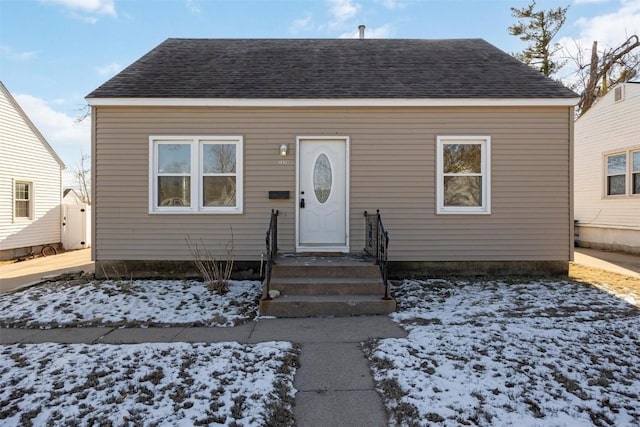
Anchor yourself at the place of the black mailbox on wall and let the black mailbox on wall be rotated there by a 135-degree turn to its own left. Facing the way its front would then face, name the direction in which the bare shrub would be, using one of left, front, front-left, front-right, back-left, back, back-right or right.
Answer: back-left

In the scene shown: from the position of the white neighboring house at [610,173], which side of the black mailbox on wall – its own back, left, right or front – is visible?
left

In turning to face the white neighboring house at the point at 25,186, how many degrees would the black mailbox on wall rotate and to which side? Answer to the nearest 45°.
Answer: approximately 135° to its right

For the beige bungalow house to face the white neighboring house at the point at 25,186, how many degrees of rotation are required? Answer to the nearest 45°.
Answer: approximately 135° to its right

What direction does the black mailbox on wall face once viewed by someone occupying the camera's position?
facing the viewer

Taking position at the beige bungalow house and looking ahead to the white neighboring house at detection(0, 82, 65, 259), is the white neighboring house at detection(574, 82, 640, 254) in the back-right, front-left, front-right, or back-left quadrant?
back-right

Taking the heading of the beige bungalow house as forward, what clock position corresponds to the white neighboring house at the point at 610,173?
The white neighboring house is roughly at 8 o'clock from the beige bungalow house.
